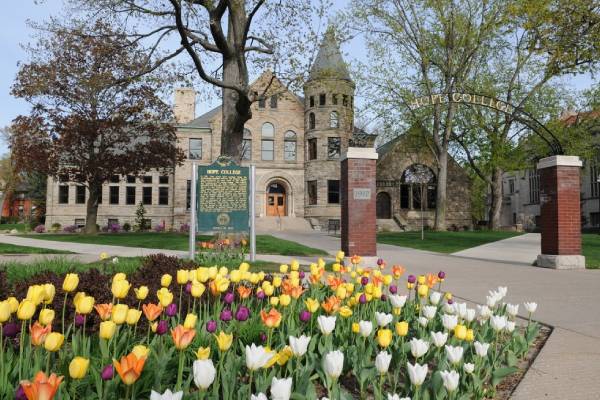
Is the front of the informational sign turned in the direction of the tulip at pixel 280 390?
yes

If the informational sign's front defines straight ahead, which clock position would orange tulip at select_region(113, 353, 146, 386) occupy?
The orange tulip is roughly at 12 o'clock from the informational sign.

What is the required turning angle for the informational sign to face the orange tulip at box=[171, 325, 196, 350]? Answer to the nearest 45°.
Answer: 0° — it already faces it

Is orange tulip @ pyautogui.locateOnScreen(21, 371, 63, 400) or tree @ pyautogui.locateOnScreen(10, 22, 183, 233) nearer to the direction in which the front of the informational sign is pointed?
the orange tulip

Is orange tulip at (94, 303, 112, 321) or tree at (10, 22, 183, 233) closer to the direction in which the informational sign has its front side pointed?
the orange tulip

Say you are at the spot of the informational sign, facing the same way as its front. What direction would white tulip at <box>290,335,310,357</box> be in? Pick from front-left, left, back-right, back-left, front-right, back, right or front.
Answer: front

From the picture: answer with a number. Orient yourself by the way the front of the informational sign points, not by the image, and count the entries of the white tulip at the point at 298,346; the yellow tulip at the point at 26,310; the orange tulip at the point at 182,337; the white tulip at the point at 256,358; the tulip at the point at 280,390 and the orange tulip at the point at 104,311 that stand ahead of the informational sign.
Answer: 6

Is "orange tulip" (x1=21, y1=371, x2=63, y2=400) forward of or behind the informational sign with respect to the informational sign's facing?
forward

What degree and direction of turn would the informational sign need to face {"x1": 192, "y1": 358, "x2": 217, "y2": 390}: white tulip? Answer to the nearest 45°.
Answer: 0° — it already faces it

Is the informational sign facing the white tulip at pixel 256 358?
yes

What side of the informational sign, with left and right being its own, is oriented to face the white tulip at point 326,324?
front

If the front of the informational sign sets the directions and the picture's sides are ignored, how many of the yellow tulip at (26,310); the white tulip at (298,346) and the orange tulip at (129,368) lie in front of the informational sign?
3

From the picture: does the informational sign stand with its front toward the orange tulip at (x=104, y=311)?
yes

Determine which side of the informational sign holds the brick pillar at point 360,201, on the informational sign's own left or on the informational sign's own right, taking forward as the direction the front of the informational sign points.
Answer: on the informational sign's own left

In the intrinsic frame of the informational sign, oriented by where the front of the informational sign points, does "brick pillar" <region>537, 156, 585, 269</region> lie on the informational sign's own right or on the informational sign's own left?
on the informational sign's own left

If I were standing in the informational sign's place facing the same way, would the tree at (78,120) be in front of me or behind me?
behind

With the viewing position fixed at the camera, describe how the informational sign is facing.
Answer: facing the viewer
